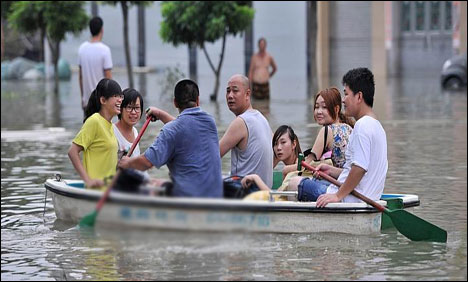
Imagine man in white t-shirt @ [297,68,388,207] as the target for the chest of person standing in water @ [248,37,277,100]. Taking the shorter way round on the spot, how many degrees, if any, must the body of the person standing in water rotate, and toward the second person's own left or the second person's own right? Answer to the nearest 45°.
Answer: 0° — they already face them

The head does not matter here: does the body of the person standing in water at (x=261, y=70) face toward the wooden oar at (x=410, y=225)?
yes

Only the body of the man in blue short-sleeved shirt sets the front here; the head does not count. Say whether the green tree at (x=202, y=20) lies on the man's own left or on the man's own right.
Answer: on the man's own right

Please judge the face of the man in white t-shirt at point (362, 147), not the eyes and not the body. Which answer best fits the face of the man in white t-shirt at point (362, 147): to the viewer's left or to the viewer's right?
to the viewer's left

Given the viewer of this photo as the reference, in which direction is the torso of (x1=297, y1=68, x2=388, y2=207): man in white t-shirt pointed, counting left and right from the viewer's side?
facing to the left of the viewer

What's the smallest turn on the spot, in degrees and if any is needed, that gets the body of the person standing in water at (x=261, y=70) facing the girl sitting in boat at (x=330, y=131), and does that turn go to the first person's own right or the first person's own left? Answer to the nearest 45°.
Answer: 0° — they already face them

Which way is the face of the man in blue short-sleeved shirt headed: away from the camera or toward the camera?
away from the camera

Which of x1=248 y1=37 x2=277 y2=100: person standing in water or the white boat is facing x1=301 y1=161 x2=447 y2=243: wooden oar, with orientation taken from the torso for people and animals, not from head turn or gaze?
the person standing in water

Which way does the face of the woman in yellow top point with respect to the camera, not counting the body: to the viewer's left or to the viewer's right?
to the viewer's right

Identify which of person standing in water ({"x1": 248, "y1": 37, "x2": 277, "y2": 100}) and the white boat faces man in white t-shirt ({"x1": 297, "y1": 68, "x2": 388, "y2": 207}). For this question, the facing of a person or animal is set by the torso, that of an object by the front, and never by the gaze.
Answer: the person standing in water

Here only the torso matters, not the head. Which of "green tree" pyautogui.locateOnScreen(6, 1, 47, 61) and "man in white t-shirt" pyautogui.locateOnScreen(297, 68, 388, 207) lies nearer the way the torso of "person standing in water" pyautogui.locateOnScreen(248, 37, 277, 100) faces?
the man in white t-shirt

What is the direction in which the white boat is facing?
to the viewer's left

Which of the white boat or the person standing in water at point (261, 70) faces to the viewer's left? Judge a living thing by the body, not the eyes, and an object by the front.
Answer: the white boat
